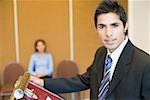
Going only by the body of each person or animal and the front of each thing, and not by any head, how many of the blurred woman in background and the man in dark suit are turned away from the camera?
0

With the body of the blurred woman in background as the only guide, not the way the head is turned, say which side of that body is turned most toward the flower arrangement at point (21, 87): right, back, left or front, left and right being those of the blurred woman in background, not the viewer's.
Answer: front

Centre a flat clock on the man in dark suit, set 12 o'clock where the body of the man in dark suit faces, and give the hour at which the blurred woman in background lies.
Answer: The blurred woman in background is roughly at 4 o'clock from the man in dark suit.

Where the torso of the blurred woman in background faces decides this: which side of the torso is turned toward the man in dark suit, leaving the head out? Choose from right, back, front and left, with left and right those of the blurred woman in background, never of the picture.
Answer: front

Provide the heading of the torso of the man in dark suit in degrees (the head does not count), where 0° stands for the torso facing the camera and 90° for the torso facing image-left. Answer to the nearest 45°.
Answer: approximately 45°
